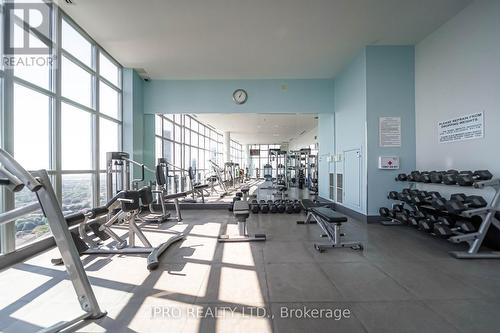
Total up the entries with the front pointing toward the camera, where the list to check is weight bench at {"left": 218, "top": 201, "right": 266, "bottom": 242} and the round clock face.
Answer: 2

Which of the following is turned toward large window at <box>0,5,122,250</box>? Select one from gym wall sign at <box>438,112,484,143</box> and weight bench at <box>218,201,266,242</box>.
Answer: the gym wall sign

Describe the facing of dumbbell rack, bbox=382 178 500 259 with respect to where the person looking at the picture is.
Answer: facing the viewer and to the left of the viewer

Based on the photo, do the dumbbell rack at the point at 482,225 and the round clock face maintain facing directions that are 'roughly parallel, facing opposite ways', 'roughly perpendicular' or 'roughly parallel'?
roughly perpendicular

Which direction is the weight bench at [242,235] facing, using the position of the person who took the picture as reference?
facing the viewer

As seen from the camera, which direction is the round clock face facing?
toward the camera

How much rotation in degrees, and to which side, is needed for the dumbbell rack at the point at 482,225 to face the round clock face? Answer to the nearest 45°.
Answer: approximately 45° to its right

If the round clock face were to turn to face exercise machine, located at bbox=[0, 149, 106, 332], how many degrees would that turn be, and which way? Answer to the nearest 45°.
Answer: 0° — it already faces it

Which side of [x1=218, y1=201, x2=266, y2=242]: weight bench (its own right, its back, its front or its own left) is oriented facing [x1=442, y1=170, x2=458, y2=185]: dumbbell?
left
